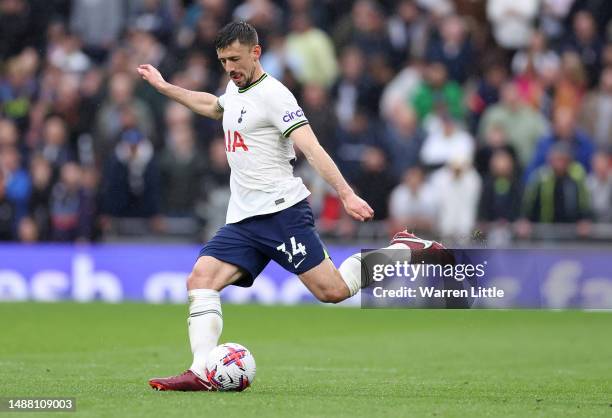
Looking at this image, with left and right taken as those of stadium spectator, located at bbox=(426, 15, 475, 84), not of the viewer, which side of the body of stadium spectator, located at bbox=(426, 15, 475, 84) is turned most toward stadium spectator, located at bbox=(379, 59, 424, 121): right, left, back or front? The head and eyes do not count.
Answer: right

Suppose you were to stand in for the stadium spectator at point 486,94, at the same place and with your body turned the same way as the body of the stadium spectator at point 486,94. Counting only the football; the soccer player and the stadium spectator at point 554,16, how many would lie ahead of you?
2

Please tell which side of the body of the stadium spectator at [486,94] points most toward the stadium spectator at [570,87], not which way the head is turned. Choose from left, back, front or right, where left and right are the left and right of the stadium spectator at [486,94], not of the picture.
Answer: left

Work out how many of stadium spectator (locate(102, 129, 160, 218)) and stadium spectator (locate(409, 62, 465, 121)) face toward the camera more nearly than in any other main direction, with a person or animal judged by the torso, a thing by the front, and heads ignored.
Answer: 2

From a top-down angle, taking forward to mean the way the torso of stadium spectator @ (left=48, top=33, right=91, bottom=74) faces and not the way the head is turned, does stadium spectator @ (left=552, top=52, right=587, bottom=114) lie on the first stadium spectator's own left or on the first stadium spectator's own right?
on the first stadium spectator's own left

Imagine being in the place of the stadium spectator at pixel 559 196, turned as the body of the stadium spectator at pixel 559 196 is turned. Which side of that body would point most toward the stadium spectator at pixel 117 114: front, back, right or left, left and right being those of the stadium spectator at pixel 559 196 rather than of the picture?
right
